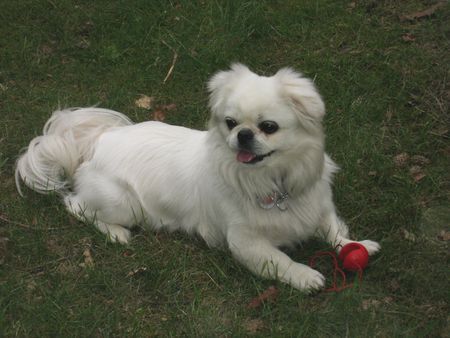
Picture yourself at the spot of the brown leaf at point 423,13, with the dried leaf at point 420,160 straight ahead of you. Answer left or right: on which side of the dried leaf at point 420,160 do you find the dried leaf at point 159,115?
right

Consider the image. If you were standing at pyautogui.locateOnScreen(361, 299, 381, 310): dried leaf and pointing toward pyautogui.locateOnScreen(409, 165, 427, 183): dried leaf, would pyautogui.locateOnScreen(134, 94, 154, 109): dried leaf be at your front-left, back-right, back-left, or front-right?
front-left

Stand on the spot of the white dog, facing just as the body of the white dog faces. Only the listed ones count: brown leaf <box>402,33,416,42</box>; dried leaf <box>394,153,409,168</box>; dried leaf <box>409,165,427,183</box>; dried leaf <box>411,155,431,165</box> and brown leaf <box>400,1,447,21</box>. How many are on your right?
0

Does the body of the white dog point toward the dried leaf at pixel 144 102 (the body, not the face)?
no

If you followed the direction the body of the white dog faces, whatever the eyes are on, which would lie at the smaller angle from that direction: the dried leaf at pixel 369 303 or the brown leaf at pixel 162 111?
the dried leaf

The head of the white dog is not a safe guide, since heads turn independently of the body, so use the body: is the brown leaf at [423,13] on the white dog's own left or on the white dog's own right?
on the white dog's own left

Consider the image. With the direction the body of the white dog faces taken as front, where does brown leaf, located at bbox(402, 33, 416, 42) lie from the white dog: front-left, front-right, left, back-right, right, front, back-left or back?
left

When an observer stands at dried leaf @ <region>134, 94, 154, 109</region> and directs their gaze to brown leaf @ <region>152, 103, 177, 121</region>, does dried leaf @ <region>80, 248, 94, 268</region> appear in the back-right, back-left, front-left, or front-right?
front-right

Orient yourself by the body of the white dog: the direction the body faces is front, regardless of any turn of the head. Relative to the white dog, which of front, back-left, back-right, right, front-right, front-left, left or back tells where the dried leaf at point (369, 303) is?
front

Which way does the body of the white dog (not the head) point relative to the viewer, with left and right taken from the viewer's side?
facing the viewer and to the right of the viewer

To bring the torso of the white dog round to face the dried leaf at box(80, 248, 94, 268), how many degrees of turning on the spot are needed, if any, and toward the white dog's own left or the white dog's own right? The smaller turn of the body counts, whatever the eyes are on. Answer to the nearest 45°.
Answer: approximately 135° to the white dog's own right

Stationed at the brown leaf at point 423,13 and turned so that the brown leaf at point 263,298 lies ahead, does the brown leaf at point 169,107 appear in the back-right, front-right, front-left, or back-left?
front-right

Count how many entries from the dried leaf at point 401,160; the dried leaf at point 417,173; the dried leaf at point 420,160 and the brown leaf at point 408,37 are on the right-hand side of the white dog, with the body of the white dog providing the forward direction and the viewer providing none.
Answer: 0

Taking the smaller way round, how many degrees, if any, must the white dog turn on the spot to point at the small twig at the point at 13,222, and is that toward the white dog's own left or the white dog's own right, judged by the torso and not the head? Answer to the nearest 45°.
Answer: approximately 135° to the white dog's own right

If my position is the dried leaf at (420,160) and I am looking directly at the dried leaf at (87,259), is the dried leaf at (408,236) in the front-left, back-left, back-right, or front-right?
front-left

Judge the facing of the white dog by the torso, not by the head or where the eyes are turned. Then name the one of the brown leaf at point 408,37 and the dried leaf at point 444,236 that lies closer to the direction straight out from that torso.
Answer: the dried leaf

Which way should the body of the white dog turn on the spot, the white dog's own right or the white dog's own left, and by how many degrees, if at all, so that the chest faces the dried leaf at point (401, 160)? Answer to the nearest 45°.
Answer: approximately 90° to the white dog's own left

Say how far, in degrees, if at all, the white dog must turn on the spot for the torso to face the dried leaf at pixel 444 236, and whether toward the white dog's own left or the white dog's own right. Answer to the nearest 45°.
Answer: approximately 45° to the white dog's own left
